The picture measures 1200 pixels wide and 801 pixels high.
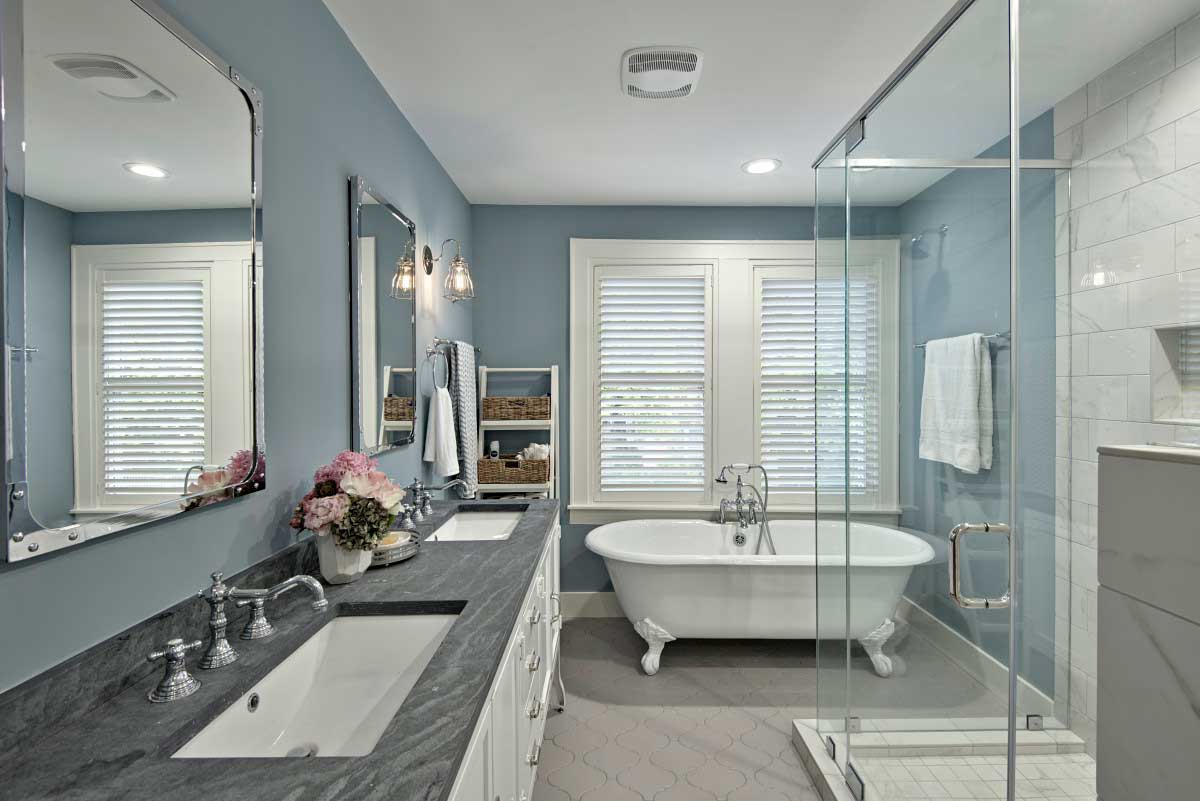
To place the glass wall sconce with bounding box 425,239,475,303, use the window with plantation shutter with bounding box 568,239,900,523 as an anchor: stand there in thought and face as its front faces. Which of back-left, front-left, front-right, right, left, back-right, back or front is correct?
front-right

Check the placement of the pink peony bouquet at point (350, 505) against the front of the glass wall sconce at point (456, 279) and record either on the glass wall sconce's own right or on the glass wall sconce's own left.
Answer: on the glass wall sconce's own right

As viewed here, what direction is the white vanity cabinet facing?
to the viewer's right

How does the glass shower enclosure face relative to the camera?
to the viewer's left

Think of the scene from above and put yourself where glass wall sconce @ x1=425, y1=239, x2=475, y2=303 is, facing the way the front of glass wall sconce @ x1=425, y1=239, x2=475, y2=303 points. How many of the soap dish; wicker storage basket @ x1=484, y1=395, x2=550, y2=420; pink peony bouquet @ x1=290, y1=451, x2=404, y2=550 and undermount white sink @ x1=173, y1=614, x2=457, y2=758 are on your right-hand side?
3

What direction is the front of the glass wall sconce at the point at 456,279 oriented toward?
to the viewer's right

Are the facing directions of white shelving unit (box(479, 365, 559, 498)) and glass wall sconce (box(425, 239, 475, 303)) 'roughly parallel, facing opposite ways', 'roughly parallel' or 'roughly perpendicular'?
roughly perpendicular

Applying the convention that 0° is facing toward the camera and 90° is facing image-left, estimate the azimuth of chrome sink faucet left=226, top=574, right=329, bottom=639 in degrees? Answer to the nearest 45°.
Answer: approximately 270°

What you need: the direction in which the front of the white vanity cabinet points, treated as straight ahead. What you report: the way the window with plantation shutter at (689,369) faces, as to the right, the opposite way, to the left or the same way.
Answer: to the right

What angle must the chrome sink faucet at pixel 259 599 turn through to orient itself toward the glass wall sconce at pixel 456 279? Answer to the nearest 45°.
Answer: approximately 45° to its left

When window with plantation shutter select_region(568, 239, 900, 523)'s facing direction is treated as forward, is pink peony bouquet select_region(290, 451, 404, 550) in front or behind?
in front
